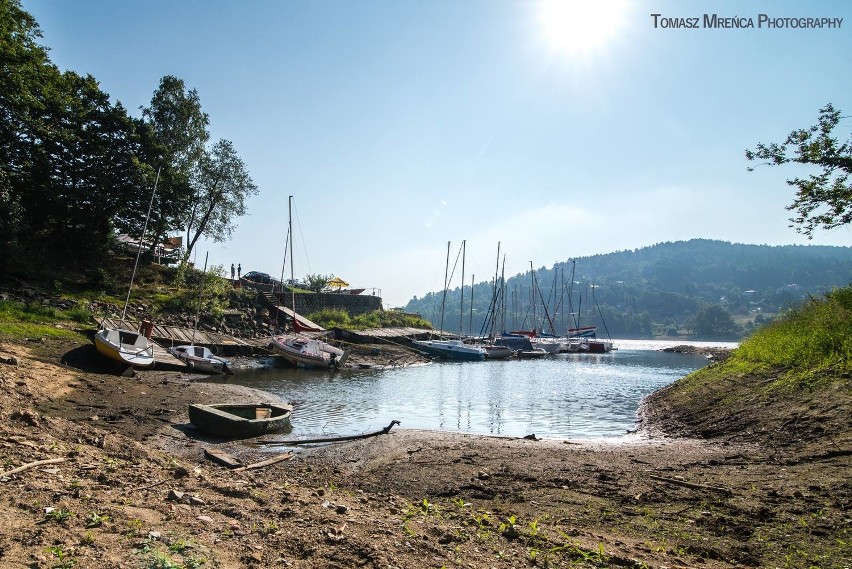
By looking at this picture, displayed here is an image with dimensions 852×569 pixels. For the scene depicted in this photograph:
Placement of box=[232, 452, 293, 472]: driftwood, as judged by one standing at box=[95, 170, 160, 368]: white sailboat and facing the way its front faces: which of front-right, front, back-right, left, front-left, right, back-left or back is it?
back-left

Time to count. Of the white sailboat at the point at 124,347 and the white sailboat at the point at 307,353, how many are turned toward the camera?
0

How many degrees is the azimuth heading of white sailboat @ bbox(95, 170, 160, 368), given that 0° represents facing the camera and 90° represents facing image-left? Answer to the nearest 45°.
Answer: approximately 135°

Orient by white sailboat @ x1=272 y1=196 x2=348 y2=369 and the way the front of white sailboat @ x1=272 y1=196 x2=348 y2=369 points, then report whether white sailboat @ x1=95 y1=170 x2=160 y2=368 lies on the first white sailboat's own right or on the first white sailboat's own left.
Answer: on the first white sailboat's own left

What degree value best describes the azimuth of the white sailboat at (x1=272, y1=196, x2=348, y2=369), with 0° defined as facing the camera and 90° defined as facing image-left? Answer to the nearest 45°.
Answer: approximately 135°
